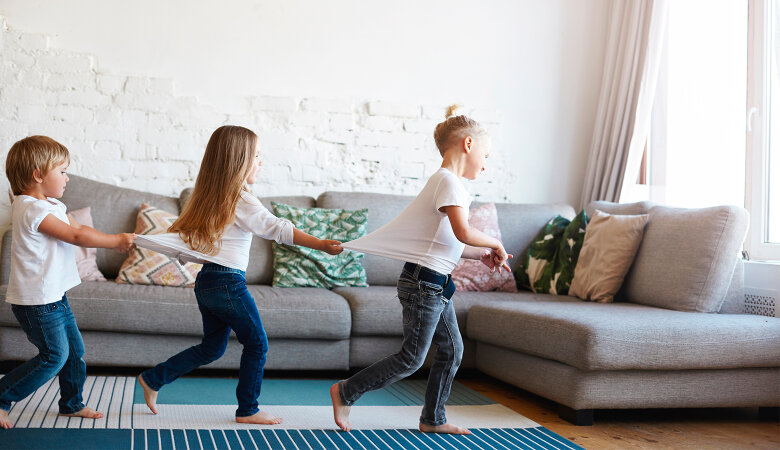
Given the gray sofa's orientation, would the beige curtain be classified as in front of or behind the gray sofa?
behind

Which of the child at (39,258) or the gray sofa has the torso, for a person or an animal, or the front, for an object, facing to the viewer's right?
the child

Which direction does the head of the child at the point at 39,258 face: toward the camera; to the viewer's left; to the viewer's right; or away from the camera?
to the viewer's right

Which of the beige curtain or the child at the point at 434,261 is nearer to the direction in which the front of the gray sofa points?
the child

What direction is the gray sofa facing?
toward the camera

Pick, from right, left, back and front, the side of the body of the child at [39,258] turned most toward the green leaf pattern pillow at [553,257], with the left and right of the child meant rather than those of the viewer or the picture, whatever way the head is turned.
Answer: front

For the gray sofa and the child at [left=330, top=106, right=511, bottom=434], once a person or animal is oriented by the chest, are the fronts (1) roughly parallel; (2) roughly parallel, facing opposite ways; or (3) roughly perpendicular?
roughly perpendicular

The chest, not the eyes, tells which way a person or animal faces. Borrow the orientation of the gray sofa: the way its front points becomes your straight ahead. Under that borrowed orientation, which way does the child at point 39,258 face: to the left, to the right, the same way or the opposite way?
to the left

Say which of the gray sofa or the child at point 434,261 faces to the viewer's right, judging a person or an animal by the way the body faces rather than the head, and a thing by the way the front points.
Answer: the child

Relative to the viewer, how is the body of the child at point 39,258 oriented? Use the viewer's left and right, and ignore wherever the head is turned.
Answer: facing to the right of the viewer

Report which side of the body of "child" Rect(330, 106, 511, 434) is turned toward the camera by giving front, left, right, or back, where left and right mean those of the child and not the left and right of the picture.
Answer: right

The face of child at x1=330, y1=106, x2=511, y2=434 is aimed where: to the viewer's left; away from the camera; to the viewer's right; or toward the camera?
to the viewer's right

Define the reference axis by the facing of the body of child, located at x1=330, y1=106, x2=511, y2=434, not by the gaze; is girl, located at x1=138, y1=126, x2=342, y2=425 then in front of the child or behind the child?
behind
